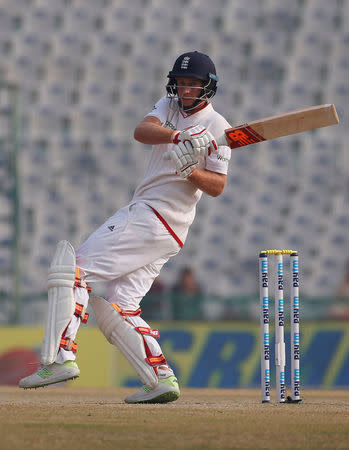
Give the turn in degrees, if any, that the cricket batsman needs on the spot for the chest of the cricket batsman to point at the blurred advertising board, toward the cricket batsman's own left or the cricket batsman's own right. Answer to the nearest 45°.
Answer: approximately 135° to the cricket batsman's own right

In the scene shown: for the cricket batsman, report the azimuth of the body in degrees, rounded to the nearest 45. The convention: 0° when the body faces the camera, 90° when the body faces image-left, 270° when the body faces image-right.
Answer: approximately 45°

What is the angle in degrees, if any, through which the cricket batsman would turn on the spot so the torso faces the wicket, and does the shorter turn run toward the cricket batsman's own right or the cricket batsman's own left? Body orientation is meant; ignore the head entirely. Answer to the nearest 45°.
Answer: approximately 135° to the cricket batsman's own left

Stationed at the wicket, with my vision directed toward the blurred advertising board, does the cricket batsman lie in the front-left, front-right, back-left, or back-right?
back-left
